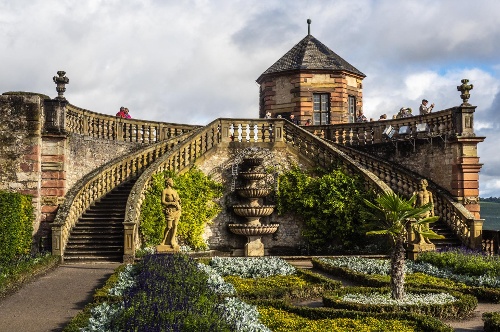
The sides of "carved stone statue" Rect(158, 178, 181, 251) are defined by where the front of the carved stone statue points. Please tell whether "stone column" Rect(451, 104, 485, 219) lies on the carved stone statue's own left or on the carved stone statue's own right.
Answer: on the carved stone statue's own left

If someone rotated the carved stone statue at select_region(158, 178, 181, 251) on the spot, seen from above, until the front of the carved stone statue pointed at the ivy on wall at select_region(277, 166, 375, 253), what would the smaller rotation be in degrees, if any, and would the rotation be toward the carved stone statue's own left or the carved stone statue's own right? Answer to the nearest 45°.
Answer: approximately 135° to the carved stone statue's own left

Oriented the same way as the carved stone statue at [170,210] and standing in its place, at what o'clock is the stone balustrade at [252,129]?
The stone balustrade is roughly at 7 o'clock from the carved stone statue.

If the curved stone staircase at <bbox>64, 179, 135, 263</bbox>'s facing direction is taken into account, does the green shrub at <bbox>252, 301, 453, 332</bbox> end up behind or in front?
in front

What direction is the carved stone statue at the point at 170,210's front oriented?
toward the camera

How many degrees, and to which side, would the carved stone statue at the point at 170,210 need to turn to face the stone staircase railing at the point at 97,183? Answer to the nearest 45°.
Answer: approximately 135° to its right

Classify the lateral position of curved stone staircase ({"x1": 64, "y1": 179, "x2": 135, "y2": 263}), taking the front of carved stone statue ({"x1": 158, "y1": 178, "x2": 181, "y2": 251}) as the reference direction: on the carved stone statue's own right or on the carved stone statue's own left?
on the carved stone statue's own right

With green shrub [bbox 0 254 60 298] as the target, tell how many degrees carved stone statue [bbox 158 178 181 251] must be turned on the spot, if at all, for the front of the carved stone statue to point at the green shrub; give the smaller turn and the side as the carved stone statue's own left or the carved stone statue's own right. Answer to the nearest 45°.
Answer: approximately 45° to the carved stone statue's own right

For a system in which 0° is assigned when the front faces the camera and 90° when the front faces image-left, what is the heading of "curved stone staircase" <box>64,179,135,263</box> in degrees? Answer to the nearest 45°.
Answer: approximately 0°

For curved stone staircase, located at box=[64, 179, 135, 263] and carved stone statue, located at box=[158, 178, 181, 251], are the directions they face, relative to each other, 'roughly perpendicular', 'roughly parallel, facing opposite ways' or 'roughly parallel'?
roughly parallel
